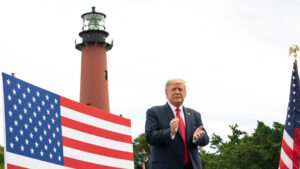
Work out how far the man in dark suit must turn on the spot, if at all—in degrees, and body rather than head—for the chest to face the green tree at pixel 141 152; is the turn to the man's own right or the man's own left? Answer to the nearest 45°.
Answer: approximately 135° to the man's own left

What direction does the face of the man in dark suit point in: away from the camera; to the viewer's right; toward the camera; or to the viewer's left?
toward the camera

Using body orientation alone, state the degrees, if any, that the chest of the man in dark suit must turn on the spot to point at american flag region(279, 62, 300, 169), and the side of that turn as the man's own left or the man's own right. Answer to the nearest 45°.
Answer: approximately 90° to the man's own left

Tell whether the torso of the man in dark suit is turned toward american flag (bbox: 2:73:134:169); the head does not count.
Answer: no

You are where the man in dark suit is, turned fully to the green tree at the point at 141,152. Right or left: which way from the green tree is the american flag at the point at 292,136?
right

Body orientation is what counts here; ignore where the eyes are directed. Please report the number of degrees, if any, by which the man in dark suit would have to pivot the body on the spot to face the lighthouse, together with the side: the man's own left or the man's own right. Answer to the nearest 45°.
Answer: approximately 135° to the man's own left
